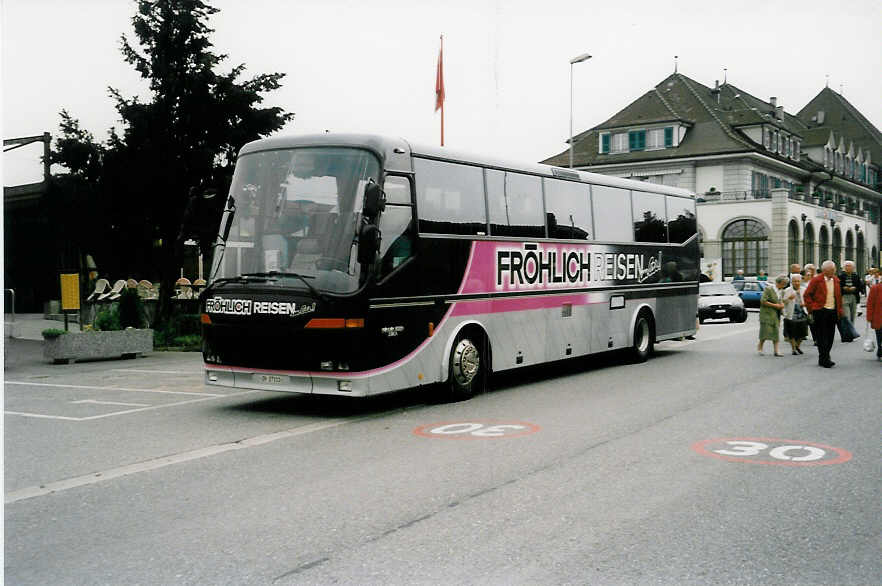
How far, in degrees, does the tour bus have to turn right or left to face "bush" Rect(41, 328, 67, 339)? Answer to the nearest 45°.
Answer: approximately 90° to its right

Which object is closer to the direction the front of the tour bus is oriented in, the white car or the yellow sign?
the yellow sign

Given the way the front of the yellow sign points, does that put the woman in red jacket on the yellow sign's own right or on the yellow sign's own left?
on the yellow sign's own left

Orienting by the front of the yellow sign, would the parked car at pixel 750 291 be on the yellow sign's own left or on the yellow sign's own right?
on the yellow sign's own left

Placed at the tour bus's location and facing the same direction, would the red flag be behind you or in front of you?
behind

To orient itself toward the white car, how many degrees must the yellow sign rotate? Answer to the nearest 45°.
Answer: approximately 90° to its left

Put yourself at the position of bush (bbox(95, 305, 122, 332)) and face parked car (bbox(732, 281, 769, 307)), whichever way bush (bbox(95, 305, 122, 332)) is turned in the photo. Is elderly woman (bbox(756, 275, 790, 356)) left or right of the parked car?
right

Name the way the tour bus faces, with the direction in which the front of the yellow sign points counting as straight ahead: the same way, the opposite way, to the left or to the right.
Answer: to the right
